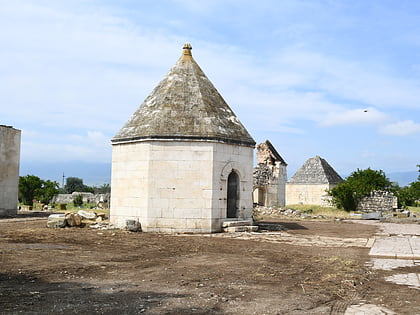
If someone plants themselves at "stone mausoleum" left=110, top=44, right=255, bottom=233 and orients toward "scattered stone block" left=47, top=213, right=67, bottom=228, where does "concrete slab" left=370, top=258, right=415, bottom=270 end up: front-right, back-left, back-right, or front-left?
back-left

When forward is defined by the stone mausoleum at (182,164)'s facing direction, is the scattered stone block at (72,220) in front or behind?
behind

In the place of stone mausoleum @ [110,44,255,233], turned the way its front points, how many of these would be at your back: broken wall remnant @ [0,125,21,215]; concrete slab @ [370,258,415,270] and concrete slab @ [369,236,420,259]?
1

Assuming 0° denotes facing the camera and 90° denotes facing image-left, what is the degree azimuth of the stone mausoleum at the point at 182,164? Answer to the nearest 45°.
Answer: approximately 315°

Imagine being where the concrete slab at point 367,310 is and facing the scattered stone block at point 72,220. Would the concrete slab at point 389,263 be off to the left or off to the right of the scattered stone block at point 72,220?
right

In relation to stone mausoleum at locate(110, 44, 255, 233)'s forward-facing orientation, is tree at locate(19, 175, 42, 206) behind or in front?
behind

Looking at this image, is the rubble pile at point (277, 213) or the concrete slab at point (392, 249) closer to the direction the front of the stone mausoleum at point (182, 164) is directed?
the concrete slab
